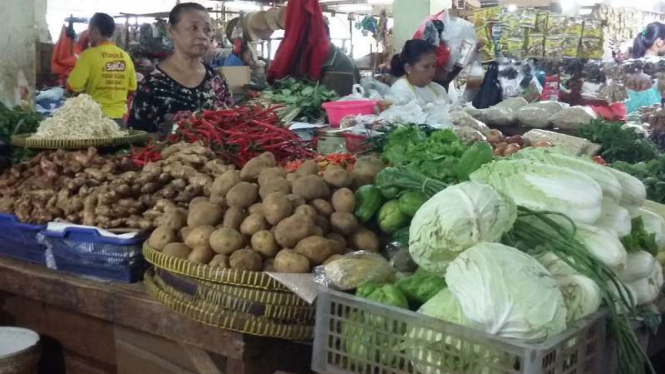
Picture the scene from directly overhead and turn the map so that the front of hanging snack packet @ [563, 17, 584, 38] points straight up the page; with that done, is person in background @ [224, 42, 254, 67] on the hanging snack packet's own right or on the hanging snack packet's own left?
on the hanging snack packet's own right

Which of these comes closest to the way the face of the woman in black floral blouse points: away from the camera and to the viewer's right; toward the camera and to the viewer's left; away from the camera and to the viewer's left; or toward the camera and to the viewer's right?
toward the camera and to the viewer's right

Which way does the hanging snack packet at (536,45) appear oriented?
toward the camera

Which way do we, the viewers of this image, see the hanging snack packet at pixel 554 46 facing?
facing the viewer

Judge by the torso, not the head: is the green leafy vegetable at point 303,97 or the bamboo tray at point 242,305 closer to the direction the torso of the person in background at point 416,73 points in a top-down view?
the bamboo tray

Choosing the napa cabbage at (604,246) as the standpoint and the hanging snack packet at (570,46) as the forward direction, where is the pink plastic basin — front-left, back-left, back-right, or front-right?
front-left

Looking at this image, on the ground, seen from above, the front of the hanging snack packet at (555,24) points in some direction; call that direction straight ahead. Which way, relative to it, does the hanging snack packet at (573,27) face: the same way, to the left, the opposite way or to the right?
the same way

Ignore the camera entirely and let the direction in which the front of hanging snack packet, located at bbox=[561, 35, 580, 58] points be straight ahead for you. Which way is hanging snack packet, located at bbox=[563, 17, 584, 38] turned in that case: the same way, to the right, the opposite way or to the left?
the same way

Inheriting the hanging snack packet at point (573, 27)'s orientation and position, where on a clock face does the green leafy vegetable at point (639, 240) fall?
The green leafy vegetable is roughly at 12 o'clock from the hanging snack packet.

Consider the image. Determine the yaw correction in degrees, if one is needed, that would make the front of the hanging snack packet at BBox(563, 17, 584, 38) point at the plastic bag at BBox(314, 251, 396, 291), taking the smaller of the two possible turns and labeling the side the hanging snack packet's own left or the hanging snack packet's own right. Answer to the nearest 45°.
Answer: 0° — it already faces it

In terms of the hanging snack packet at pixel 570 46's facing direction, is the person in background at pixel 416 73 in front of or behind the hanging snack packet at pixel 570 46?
in front

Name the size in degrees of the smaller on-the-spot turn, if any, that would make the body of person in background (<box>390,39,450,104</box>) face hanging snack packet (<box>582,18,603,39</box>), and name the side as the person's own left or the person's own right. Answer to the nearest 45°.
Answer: approximately 90° to the person's own left

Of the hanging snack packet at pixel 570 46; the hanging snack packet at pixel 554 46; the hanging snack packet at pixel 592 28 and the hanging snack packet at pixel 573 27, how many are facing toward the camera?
4

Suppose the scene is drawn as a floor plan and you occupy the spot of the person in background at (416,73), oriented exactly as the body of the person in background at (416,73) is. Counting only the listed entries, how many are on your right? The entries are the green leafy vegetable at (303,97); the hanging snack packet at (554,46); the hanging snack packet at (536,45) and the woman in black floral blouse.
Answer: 2

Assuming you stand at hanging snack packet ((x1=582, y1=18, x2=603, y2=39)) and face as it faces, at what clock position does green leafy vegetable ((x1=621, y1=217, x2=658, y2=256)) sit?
The green leafy vegetable is roughly at 12 o'clock from the hanging snack packet.

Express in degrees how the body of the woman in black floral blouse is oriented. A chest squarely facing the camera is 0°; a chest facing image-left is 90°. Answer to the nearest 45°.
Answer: approximately 315°

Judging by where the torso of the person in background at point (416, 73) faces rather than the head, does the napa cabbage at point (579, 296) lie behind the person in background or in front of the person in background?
in front
